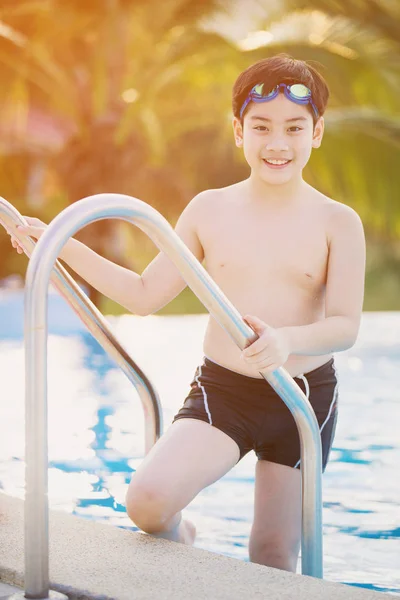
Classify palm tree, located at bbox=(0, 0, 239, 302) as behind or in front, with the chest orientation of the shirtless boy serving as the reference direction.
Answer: behind

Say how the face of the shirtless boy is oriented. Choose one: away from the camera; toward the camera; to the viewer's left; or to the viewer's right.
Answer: toward the camera

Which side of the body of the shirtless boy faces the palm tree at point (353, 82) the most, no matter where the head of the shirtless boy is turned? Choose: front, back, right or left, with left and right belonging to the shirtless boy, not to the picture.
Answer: back

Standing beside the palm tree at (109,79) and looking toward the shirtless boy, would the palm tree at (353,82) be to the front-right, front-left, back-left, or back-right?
front-left

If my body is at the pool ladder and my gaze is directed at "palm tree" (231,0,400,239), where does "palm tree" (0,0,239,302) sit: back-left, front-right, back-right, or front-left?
front-left

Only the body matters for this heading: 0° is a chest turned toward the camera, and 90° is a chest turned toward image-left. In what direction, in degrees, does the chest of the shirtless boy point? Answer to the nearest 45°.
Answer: approximately 0°
